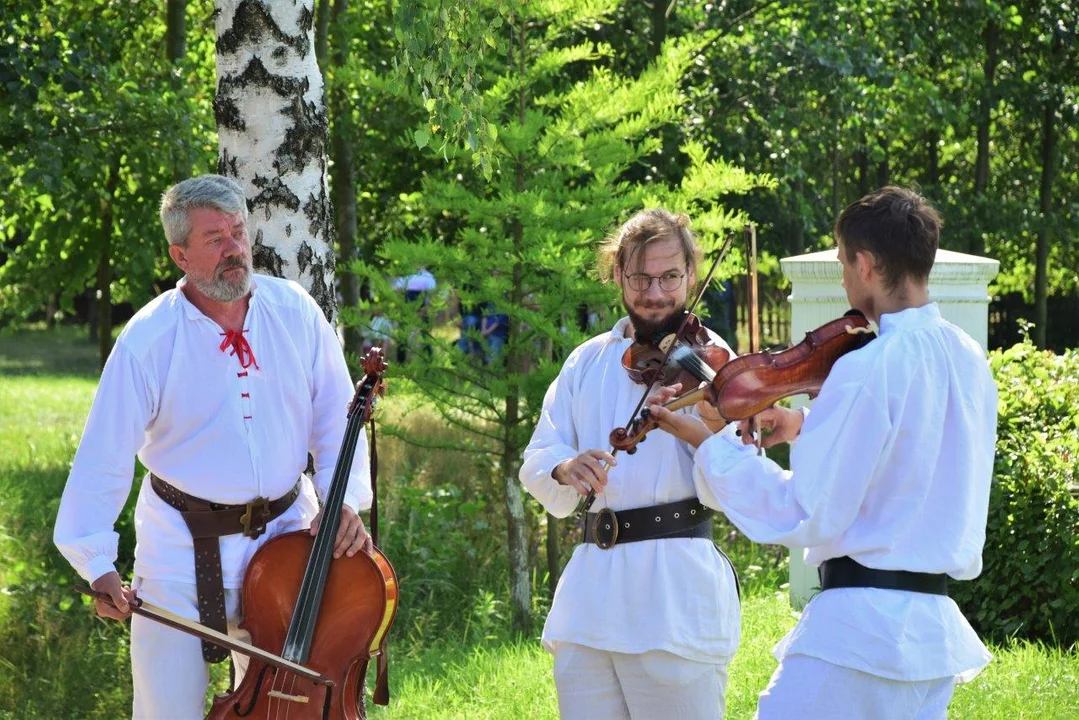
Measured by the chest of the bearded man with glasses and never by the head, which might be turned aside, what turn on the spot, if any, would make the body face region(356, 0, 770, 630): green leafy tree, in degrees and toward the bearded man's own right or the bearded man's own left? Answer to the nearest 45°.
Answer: approximately 180°

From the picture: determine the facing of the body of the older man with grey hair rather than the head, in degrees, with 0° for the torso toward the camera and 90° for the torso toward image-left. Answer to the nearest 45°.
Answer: approximately 315°

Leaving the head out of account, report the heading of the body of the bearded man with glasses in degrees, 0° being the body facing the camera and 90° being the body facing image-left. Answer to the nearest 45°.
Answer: approximately 0°

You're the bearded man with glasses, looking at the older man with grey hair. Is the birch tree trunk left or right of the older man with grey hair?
right

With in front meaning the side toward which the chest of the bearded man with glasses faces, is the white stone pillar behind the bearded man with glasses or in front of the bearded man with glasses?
behind

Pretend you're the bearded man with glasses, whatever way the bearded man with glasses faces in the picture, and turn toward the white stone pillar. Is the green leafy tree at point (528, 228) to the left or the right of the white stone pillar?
left

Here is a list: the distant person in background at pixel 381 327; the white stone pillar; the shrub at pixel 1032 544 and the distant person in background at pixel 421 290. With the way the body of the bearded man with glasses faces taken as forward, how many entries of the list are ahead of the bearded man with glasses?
0

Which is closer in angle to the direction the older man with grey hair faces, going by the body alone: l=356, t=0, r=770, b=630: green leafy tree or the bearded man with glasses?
the bearded man with glasses

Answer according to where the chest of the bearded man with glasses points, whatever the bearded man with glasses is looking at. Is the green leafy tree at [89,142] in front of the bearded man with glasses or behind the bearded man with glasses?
behind

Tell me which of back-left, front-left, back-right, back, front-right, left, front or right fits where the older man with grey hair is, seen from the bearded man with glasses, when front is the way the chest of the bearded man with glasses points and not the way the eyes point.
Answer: right

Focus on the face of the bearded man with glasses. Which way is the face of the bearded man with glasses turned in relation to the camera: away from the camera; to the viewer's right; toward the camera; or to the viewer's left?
toward the camera

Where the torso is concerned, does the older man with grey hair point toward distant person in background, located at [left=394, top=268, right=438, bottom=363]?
no

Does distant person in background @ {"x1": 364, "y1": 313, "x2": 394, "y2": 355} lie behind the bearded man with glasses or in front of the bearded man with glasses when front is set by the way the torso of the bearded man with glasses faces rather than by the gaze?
behind

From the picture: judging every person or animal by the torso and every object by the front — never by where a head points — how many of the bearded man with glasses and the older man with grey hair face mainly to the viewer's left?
0

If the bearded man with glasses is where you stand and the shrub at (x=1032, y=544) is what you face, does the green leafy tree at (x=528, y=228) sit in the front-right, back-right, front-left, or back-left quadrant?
front-left

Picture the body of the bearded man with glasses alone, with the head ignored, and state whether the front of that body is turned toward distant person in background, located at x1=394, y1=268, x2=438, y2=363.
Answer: no
